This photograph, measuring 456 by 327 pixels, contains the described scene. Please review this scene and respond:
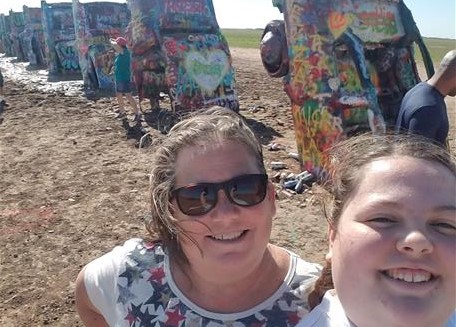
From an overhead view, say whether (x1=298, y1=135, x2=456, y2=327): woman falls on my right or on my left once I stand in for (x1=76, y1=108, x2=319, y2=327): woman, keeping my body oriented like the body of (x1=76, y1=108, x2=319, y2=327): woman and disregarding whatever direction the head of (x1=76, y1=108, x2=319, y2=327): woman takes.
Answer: on my left

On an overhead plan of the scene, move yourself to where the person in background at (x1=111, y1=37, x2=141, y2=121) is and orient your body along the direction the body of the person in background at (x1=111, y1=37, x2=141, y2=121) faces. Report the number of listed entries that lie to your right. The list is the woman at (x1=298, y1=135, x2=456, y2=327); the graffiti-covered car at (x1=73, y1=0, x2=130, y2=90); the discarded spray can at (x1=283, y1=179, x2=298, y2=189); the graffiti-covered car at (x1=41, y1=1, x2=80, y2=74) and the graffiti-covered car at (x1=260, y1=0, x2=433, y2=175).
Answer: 2

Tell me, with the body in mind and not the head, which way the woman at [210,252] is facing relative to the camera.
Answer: toward the camera

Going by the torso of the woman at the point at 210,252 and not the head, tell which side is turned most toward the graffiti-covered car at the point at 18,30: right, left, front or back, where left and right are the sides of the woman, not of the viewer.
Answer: back

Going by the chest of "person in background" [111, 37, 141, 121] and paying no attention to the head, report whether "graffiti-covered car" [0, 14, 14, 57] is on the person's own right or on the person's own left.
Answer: on the person's own right

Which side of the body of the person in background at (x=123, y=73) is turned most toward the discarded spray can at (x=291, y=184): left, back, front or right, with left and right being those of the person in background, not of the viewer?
left

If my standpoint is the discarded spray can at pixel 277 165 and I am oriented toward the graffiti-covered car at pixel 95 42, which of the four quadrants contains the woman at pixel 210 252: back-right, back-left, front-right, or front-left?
back-left

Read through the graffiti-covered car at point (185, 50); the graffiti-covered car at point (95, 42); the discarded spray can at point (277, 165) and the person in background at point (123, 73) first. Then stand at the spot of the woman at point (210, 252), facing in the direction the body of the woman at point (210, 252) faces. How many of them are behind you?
4

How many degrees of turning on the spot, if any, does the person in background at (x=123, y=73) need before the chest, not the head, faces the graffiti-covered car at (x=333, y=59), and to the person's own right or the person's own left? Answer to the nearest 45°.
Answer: approximately 135° to the person's own left

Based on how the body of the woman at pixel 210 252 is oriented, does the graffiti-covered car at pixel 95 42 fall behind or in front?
behind
